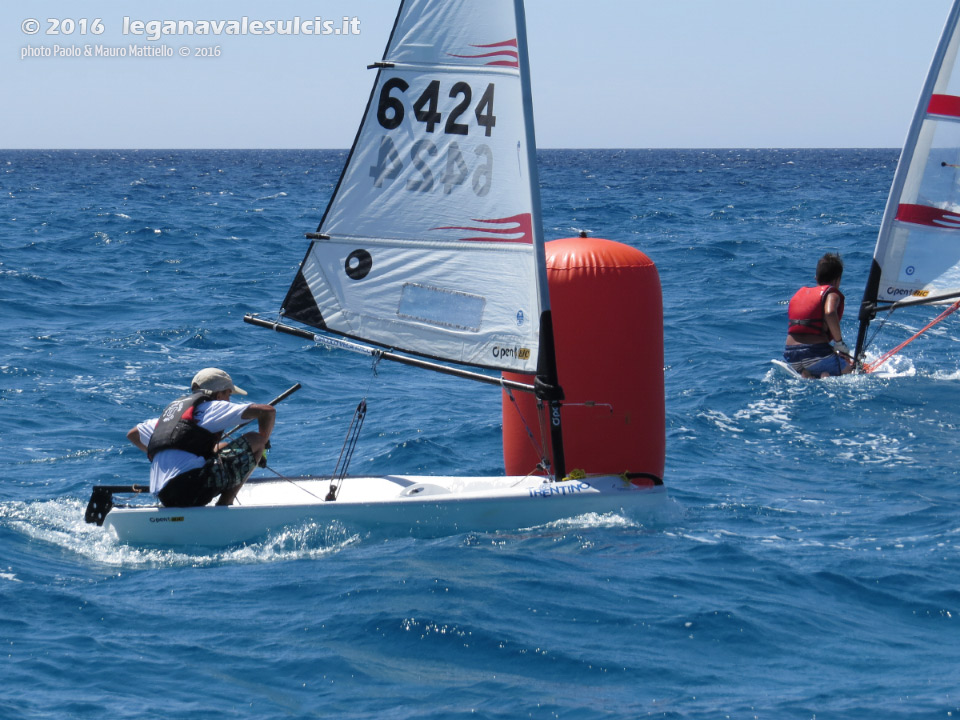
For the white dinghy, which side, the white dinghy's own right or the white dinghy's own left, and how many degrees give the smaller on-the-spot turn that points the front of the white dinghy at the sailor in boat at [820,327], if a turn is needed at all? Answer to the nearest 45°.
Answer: approximately 45° to the white dinghy's own left

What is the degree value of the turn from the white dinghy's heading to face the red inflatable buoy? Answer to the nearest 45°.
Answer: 0° — it already faces it

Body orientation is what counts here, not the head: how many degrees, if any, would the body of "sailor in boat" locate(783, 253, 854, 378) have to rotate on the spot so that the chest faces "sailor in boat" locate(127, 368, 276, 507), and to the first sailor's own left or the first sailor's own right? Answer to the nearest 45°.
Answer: approximately 180°

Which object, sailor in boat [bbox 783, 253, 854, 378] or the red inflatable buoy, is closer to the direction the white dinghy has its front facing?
the red inflatable buoy

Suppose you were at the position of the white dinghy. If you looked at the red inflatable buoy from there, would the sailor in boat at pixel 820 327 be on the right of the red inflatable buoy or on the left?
left

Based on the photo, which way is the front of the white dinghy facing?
to the viewer's right

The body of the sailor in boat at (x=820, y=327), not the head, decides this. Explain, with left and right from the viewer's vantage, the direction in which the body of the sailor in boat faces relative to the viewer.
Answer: facing away from the viewer and to the right of the viewer

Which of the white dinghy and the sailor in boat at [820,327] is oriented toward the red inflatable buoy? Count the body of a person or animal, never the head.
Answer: the white dinghy
